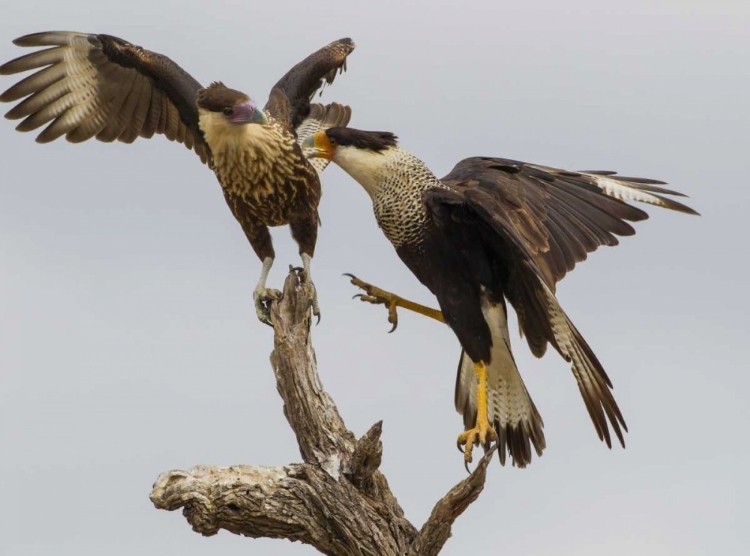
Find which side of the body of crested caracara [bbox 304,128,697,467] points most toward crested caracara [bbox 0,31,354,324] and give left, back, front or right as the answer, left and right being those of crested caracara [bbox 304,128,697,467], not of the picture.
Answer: front

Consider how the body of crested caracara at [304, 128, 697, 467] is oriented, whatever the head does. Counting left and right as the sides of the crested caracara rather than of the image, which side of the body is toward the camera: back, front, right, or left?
left
